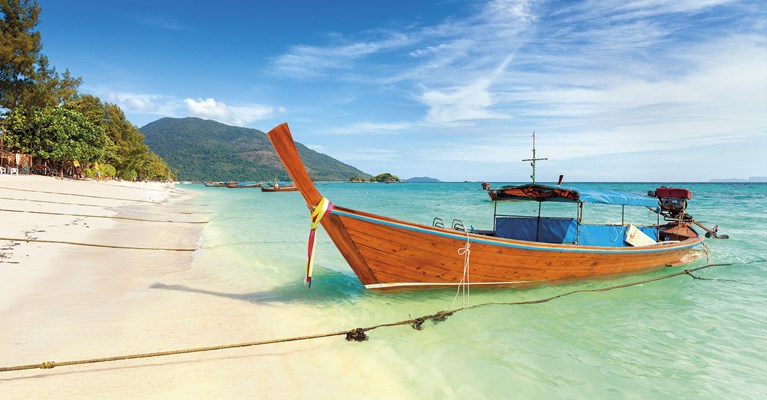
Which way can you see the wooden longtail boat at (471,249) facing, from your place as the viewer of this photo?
facing the viewer and to the left of the viewer

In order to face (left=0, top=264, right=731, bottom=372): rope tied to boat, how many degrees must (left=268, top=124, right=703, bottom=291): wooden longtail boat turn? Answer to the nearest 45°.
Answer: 0° — it already faces it
